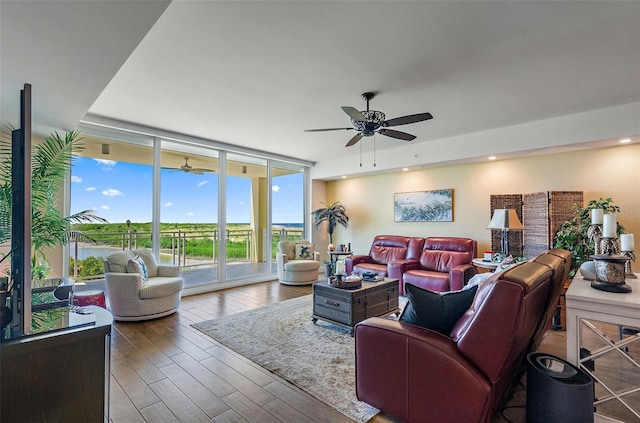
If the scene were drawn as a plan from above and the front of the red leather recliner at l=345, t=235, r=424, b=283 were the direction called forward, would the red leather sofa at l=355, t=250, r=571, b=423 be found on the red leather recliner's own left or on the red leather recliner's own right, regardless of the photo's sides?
on the red leather recliner's own left

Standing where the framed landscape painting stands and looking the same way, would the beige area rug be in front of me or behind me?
in front

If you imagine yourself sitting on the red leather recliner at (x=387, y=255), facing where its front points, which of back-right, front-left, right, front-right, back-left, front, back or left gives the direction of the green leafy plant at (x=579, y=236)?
left

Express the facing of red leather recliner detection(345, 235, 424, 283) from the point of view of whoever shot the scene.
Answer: facing the viewer and to the left of the viewer

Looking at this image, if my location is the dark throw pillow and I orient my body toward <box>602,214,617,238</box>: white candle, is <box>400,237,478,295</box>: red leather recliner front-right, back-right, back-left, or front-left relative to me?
front-left

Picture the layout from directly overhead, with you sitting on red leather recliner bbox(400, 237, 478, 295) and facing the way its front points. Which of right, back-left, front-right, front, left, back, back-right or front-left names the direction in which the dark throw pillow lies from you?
front-left

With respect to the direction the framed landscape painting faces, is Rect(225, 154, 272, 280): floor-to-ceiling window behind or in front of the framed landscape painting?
in front

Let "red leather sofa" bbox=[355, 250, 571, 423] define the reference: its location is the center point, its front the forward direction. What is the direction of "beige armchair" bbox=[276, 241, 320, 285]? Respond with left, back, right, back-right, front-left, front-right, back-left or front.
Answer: front

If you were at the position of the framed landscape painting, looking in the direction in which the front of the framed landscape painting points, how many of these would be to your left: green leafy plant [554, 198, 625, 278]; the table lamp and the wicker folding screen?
3

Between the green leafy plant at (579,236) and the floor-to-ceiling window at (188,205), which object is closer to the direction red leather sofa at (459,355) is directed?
the floor-to-ceiling window

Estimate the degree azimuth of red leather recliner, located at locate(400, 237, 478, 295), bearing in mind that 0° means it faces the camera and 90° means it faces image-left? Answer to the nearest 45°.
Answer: approximately 45°

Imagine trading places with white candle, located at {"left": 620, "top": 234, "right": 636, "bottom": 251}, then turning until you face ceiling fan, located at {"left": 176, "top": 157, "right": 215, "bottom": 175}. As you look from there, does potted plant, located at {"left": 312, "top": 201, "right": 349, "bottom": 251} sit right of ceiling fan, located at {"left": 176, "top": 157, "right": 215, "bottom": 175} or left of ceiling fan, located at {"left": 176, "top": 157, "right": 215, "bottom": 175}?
right
